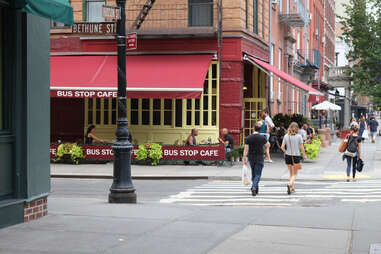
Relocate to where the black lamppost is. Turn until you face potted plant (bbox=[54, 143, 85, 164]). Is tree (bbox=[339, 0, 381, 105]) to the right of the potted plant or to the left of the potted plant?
right

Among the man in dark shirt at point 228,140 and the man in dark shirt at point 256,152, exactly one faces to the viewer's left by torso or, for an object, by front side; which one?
the man in dark shirt at point 228,140

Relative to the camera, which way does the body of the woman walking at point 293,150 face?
away from the camera

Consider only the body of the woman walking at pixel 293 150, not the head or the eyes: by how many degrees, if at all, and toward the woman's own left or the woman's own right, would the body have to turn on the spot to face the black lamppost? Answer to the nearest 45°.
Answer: approximately 135° to the woman's own left

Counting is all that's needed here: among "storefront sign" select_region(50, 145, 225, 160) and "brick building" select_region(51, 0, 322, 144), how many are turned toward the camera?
2

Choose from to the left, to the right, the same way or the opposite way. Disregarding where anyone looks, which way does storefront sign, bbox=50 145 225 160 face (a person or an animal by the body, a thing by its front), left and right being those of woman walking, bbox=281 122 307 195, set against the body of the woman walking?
the opposite way

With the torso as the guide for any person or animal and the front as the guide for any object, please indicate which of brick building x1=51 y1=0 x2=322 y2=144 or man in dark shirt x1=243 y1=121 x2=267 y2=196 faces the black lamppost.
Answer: the brick building

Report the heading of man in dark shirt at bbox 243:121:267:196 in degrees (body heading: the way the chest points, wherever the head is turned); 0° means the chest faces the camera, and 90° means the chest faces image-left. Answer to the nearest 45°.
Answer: approximately 180°

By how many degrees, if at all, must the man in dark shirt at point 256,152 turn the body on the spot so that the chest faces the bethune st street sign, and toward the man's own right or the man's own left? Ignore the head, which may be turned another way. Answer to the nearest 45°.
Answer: approximately 90° to the man's own left

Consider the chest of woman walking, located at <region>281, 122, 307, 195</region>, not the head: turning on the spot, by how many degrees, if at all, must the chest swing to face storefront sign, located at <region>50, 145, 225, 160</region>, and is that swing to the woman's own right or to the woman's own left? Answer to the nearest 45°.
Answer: approximately 45° to the woman's own left

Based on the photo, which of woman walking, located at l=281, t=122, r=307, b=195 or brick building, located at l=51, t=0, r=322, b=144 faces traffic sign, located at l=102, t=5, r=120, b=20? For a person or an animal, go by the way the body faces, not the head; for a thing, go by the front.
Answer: the brick building

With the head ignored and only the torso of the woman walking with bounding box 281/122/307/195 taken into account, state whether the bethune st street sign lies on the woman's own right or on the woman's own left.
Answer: on the woman's own left
